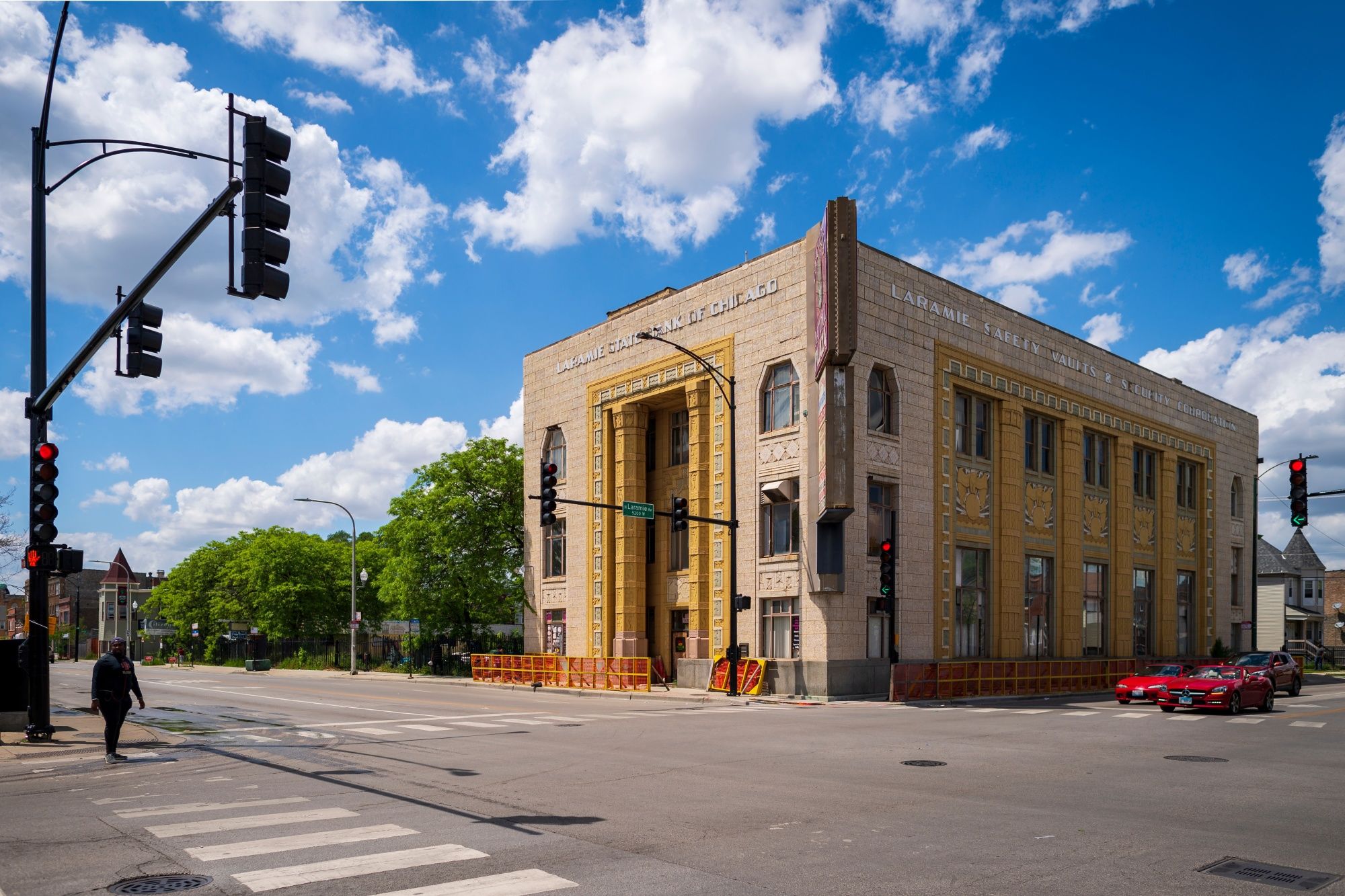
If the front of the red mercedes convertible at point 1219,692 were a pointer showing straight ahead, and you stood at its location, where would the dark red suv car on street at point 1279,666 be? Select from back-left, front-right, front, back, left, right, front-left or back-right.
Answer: back-right

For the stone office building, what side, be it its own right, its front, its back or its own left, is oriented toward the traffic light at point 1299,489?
left

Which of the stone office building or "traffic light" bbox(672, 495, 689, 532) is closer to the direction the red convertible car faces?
the traffic light

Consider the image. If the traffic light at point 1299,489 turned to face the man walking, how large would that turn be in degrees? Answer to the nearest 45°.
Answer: approximately 45° to its right

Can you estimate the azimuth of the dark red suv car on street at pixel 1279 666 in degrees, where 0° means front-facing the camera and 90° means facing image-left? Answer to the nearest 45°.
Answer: approximately 45°

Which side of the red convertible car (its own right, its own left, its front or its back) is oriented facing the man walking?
front

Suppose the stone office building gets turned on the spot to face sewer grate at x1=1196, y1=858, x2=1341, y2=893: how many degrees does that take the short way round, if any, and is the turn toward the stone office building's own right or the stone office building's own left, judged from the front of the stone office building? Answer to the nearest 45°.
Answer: approximately 45° to the stone office building's own left

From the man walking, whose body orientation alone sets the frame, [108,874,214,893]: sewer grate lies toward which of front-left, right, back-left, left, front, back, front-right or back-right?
front-right

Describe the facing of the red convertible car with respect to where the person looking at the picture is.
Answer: facing the viewer and to the left of the viewer

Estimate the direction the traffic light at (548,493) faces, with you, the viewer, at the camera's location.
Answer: facing the viewer and to the right of the viewer

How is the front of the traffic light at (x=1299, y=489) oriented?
toward the camera

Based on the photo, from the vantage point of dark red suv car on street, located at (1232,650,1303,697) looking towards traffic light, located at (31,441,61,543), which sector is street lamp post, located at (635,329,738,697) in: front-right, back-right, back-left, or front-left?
front-right
